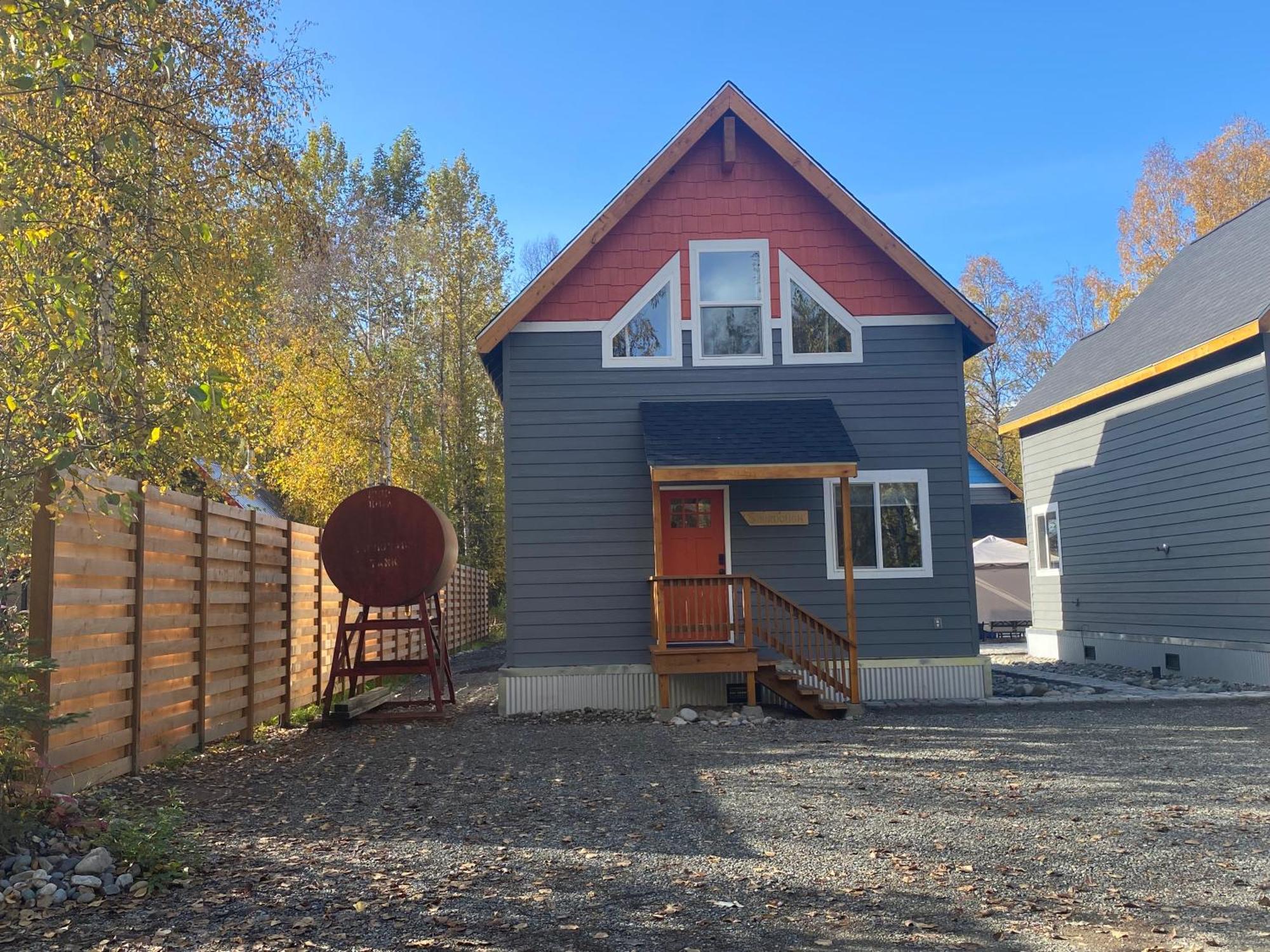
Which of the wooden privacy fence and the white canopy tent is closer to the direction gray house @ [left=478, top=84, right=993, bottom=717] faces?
the wooden privacy fence

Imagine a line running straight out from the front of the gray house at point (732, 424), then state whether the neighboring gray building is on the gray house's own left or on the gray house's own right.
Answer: on the gray house's own left

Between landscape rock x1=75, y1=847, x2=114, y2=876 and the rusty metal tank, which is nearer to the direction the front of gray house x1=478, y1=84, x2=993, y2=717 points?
the landscape rock

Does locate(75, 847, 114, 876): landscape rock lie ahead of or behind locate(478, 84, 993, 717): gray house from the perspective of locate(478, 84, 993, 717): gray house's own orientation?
ahead

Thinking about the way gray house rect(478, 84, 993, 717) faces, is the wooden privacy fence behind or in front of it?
in front

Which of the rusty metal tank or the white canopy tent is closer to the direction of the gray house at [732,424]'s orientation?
the rusty metal tank

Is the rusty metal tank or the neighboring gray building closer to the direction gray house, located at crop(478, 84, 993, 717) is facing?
the rusty metal tank

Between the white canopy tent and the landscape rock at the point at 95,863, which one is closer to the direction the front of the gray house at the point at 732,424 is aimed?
the landscape rock

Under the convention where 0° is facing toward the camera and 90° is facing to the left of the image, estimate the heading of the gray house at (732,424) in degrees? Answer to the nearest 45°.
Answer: approximately 0°

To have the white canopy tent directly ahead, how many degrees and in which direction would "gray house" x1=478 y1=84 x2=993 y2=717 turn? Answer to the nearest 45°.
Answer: approximately 135° to its left

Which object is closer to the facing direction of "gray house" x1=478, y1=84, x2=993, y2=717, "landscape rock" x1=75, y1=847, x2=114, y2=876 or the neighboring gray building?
the landscape rock

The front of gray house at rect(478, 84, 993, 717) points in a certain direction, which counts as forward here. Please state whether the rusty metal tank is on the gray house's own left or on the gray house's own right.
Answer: on the gray house's own right
